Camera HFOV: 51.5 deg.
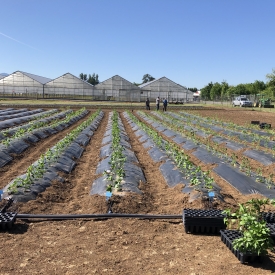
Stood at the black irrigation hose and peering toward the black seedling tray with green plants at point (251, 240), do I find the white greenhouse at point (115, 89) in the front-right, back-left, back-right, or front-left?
back-left

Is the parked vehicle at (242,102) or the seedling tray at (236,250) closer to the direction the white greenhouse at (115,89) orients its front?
the seedling tray

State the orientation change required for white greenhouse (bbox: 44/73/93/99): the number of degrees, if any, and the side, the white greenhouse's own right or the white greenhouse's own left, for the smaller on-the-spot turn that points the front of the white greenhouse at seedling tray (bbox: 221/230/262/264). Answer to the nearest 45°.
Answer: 0° — it already faces it

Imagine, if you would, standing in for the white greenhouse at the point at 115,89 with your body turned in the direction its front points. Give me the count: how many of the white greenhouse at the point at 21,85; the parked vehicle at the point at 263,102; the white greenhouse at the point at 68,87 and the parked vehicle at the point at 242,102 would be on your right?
2

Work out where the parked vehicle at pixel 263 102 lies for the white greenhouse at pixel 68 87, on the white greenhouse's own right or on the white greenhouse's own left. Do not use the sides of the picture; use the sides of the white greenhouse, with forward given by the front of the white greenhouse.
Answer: on the white greenhouse's own left

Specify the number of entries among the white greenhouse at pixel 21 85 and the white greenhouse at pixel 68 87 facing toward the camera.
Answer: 2

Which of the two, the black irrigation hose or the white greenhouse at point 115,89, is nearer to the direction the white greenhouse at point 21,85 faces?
the black irrigation hose

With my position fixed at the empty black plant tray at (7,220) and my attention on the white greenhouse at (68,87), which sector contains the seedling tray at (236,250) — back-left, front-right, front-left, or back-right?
back-right

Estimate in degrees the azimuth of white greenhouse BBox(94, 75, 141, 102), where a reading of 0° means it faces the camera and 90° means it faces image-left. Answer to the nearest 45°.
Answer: approximately 0°
